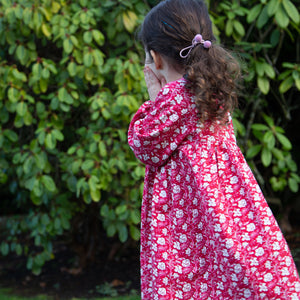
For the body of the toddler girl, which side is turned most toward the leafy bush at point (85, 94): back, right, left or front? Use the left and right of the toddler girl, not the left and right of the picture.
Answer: front

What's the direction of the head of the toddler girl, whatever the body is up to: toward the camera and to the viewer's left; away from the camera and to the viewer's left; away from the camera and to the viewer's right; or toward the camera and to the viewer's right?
away from the camera and to the viewer's left

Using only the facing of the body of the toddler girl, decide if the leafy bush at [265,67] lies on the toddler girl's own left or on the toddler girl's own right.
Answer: on the toddler girl's own right

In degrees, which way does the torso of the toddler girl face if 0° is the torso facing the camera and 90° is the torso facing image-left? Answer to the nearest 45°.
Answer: approximately 135°
